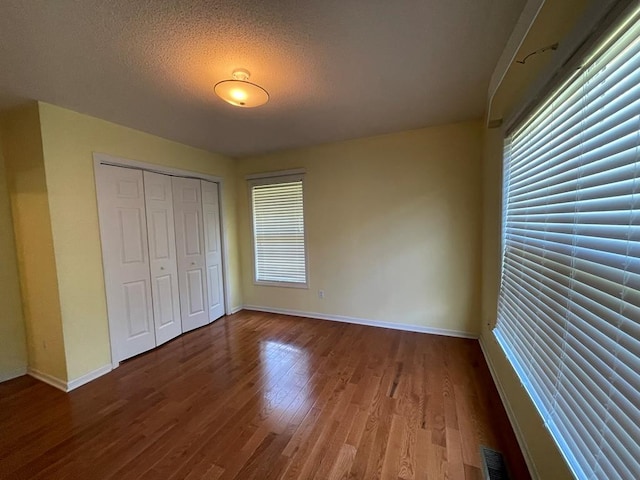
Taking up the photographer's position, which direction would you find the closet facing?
facing the viewer and to the right of the viewer

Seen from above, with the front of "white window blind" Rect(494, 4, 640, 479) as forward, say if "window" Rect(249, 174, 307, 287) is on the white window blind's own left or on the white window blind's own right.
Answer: on the white window blind's own right

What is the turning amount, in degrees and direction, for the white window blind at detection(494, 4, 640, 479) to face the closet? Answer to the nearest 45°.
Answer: approximately 45° to its right

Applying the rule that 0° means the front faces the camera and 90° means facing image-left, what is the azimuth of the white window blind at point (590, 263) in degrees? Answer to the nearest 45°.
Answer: approximately 45°

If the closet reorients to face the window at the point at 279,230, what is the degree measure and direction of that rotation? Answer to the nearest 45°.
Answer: approximately 45° to its left

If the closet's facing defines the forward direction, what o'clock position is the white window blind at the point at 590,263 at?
The white window blind is roughly at 1 o'clock from the closet.

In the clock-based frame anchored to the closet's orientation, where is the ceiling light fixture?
The ceiling light fixture is roughly at 1 o'clock from the closet.

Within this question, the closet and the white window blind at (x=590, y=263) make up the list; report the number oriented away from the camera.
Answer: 0

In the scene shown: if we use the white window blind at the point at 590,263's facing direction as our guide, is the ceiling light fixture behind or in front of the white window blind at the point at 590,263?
in front

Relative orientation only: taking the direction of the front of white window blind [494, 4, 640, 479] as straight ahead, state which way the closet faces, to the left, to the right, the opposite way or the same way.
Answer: the opposite way
